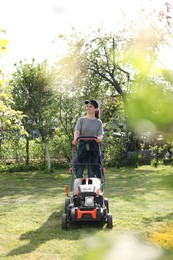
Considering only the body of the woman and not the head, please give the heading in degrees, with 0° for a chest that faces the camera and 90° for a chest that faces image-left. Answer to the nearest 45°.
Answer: approximately 0°
